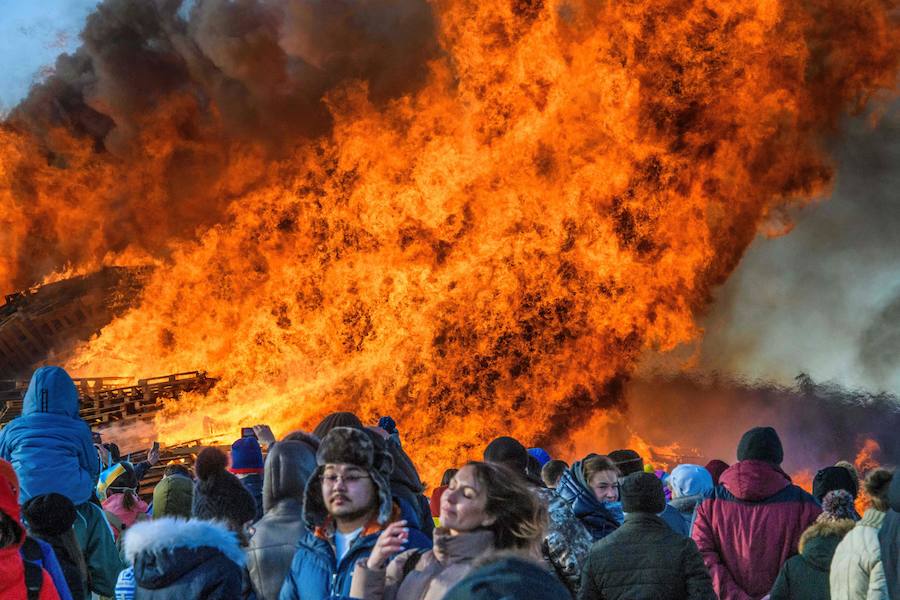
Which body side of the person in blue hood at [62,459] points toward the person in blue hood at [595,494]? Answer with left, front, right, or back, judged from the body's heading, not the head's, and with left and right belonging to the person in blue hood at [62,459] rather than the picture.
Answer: right

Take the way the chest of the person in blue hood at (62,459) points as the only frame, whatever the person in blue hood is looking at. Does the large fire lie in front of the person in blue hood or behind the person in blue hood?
in front

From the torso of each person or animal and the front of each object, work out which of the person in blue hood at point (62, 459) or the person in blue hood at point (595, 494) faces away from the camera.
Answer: the person in blue hood at point (62, 459)

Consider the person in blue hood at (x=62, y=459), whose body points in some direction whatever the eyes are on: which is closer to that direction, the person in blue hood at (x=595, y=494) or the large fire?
the large fire

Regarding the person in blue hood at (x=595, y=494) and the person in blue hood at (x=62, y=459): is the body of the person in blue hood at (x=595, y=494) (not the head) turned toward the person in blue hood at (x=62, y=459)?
no

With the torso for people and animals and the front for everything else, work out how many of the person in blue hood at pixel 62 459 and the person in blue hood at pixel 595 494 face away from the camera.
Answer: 1

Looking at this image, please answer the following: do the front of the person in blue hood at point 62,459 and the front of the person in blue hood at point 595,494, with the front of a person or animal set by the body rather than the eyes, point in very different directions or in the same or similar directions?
very different directions

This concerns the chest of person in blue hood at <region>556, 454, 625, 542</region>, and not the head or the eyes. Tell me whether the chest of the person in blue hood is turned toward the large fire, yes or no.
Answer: no

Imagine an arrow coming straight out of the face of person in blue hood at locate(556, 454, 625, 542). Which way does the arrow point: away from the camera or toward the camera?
toward the camera

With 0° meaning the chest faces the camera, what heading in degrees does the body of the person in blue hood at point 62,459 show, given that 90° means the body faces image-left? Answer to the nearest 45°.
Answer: approximately 180°

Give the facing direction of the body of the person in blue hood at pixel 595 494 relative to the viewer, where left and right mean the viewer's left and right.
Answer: facing the viewer and to the right of the viewer
